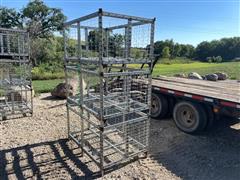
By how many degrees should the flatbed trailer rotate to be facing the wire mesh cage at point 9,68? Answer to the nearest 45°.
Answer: approximately 135° to its right

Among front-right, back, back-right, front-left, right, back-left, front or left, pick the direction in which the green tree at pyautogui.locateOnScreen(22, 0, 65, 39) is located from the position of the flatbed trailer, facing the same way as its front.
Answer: back

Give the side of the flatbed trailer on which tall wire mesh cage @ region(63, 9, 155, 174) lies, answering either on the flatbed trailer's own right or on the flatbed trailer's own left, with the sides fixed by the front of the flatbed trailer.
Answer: on the flatbed trailer's own right

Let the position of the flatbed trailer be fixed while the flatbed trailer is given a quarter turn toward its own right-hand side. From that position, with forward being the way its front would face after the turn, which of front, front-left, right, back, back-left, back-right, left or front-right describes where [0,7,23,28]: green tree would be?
right

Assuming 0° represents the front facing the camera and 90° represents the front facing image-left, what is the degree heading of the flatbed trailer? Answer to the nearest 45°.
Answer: approximately 315°
